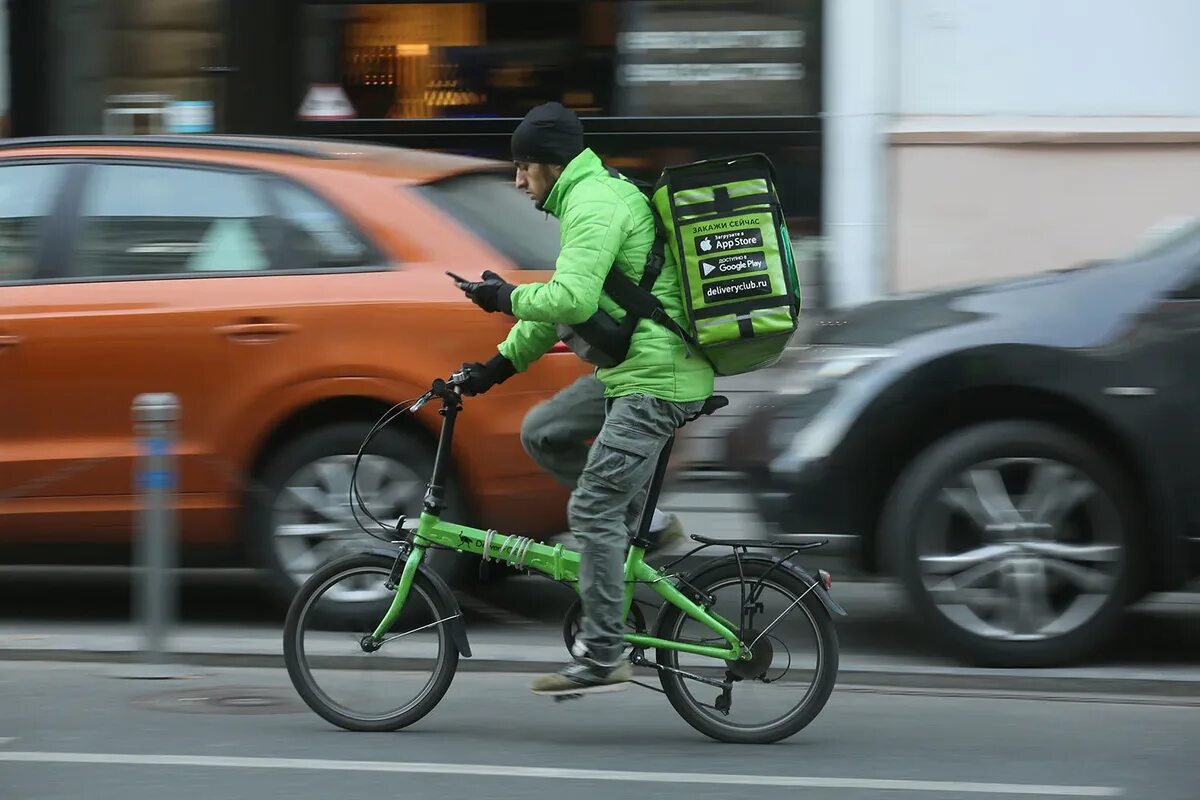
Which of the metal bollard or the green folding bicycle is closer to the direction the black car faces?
the metal bollard

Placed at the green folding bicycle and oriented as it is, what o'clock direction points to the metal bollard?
The metal bollard is roughly at 1 o'clock from the green folding bicycle.

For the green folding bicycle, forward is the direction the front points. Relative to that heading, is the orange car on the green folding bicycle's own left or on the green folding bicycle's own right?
on the green folding bicycle's own right

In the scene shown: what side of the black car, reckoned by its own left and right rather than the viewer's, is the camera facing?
left

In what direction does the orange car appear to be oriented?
to the viewer's left

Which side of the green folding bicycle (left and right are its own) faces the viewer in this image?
left

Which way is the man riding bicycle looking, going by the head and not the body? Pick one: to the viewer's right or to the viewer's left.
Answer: to the viewer's left

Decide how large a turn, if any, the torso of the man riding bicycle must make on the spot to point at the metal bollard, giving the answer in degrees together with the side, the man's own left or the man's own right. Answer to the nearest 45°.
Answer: approximately 45° to the man's own right

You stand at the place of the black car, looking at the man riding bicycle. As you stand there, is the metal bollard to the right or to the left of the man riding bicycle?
right

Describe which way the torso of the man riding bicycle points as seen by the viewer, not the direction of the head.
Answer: to the viewer's left

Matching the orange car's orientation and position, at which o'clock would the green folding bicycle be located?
The green folding bicycle is roughly at 8 o'clock from the orange car.
